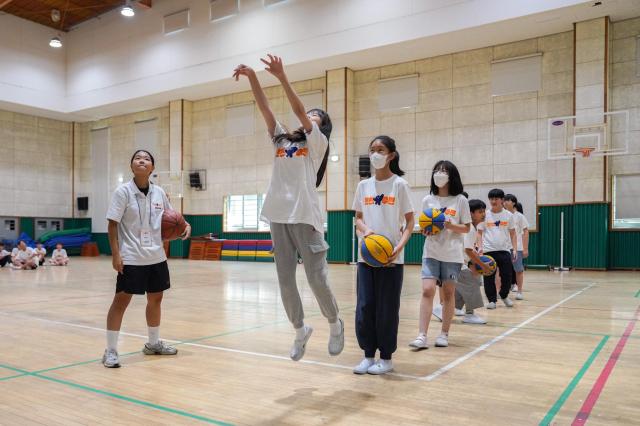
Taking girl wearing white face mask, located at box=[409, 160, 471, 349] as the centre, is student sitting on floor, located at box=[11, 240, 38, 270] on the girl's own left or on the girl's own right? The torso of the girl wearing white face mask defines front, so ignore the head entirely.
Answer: on the girl's own right

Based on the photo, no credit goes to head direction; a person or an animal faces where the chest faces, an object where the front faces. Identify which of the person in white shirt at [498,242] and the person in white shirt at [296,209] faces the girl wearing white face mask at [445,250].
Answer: the person in white shirt at [498,242]

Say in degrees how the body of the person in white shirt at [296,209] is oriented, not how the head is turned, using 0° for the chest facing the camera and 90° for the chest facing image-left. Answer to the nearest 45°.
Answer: approximately 45°

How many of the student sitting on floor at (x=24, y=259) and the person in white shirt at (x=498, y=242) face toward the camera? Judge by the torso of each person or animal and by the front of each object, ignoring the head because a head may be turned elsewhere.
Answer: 2

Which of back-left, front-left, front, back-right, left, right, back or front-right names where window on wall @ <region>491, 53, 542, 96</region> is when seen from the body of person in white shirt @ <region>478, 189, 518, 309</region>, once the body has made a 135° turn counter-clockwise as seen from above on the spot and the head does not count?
front-left

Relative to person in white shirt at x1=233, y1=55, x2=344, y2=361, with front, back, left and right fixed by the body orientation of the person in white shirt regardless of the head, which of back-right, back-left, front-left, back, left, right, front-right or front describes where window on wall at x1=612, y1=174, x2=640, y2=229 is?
back

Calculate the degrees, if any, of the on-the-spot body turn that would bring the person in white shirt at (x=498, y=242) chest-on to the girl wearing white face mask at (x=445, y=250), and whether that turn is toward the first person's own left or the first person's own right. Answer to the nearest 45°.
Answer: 0° — they already face them

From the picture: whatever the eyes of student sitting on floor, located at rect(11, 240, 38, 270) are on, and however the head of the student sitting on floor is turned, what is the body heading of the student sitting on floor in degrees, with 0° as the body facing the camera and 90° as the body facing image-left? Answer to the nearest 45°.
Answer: approximately 0°

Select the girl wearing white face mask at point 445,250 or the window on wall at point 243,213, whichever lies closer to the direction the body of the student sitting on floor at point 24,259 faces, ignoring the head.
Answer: the girl wearing white face mask
